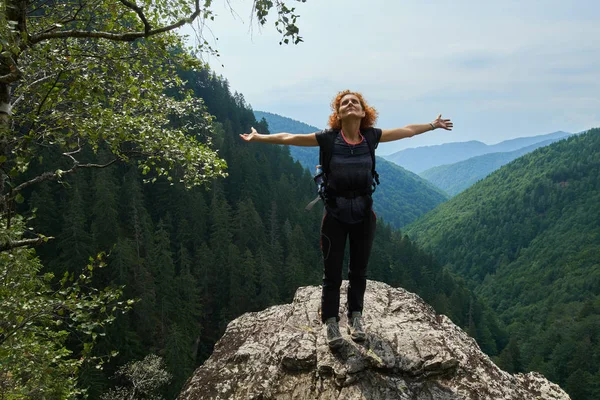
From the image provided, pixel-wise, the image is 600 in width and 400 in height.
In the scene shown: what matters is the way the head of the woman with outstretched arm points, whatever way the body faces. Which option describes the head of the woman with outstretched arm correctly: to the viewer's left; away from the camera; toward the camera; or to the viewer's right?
toward the camera

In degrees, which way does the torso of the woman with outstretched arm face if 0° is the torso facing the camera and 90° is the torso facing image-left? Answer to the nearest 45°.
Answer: approximately 0°
